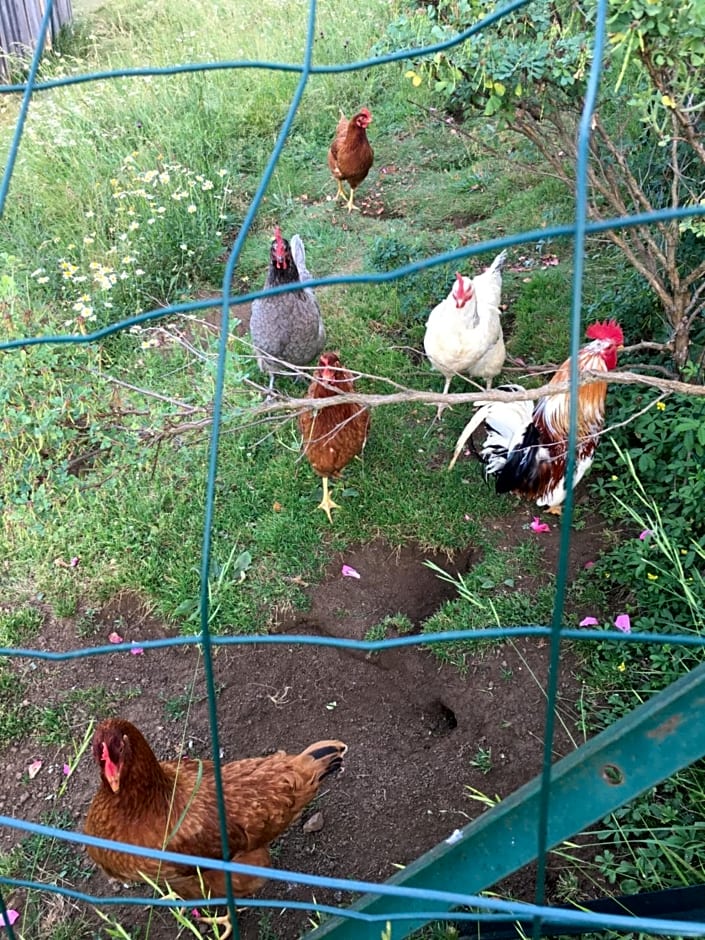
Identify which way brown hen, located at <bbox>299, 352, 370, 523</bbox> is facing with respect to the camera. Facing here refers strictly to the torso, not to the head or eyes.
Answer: toward the camera

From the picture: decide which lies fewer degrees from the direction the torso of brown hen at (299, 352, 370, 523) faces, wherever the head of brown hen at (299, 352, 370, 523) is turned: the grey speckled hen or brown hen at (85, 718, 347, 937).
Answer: the brown hen

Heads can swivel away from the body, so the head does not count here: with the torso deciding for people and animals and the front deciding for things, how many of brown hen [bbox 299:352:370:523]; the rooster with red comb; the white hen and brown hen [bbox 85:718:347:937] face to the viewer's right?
1

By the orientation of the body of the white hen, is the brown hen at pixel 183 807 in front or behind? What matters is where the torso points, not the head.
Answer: in front

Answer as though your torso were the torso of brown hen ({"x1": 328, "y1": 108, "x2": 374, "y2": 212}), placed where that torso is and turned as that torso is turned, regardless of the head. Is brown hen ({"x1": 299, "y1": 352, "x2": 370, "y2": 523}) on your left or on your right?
on your right

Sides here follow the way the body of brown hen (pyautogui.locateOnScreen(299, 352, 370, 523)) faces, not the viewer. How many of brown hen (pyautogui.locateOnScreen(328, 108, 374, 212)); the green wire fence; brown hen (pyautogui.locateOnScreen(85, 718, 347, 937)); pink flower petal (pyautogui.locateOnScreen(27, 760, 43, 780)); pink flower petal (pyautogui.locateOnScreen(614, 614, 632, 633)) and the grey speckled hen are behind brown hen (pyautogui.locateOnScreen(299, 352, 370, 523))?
2

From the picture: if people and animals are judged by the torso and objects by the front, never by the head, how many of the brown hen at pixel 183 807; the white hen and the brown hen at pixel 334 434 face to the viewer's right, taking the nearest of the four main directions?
0

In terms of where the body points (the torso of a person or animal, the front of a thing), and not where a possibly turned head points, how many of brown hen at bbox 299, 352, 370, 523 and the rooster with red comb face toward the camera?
1

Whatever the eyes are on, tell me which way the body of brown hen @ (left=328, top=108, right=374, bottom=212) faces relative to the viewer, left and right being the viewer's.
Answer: facing the viewer and to the right of the viewer

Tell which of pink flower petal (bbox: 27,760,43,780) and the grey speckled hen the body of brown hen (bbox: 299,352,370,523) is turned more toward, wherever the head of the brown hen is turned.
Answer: the pink flower petal

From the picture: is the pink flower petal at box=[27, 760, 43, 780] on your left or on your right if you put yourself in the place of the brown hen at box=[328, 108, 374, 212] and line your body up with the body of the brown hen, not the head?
on your right

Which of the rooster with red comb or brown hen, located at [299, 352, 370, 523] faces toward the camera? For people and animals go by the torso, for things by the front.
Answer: the brown hen

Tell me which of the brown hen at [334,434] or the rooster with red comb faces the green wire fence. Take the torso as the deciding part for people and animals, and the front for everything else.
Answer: the brown hen

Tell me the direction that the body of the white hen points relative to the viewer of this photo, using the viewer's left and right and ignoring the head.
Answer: facing the viewer and to the left of the viewer

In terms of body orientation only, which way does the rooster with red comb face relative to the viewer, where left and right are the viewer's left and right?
facing to the right of the viewer
